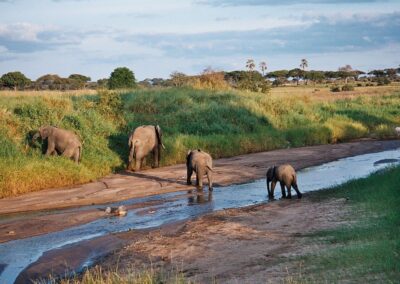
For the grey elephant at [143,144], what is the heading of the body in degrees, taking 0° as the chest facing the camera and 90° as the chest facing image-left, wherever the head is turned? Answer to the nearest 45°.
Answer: approximately 225°

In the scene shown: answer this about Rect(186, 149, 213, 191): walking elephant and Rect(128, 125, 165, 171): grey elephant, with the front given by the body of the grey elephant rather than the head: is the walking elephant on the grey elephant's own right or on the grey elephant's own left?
on the grey elephant's own right

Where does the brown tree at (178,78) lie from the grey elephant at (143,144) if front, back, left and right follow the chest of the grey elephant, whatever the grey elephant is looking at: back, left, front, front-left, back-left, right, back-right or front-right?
front-left

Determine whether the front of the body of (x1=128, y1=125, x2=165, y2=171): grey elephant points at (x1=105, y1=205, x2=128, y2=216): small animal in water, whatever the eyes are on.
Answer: no

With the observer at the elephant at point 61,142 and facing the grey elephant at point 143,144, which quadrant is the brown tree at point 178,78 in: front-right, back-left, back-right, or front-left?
front-left

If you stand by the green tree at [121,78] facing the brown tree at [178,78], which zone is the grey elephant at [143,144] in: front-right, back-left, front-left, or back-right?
front-right

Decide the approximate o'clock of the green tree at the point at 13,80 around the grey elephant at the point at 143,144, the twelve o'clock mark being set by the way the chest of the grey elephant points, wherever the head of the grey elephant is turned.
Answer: The green tree is roughly at 10 o'clock from the grey elephant.

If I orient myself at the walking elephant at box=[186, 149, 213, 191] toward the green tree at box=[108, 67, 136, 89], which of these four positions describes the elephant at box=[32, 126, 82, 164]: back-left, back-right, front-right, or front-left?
front-left

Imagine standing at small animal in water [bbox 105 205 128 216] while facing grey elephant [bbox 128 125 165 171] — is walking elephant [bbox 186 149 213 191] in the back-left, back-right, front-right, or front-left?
front-right

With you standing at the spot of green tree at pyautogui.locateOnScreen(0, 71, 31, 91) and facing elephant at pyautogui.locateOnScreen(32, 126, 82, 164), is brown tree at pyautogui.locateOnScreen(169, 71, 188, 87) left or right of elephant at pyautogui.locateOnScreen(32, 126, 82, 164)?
left

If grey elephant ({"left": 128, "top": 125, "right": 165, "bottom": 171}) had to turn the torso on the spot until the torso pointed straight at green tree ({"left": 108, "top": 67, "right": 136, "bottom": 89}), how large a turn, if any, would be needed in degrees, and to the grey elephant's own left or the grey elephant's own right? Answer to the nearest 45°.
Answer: approximately 45° to the grey elephant's own left
